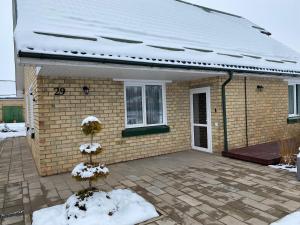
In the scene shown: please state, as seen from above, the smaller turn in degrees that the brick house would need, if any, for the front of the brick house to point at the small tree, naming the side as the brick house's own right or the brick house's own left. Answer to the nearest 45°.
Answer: approximately 45° to the brick house's own right

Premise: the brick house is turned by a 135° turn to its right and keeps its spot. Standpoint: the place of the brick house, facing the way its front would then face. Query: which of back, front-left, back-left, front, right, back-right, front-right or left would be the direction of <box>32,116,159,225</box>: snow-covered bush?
left

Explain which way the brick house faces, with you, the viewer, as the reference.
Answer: facing the viewer and to the right of the viewer

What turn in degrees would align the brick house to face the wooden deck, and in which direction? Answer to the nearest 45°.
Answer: approximately 45° to its left
